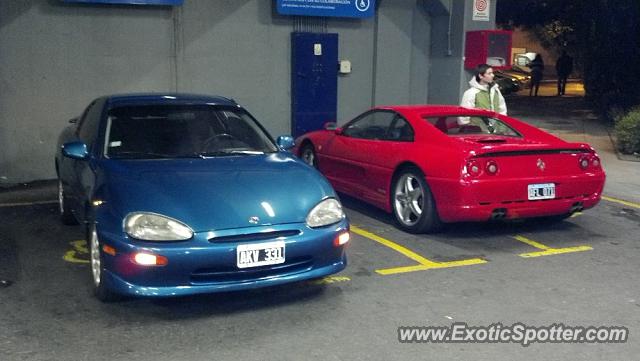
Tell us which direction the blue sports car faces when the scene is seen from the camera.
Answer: facing the viewer and to the right of the viewer

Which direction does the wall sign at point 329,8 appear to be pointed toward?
toward the camera

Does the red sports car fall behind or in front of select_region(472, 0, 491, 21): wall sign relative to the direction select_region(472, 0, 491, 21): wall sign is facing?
in front

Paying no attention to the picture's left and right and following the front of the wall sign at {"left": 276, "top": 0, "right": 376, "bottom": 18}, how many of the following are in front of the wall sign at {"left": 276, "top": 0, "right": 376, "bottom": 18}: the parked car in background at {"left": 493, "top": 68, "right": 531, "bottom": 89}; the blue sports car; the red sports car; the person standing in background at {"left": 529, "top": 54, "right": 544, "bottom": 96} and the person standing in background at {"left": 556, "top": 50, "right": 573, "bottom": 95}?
2

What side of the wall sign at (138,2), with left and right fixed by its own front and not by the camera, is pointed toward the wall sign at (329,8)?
left

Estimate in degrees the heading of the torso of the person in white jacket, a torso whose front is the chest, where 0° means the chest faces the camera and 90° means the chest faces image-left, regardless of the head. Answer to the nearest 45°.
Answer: approximately 315°

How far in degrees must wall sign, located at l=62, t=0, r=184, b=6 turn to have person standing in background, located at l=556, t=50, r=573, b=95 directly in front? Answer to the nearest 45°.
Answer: approximately 135° to its left

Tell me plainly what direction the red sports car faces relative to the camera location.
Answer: facing away from the viewer and to the left of the viewer

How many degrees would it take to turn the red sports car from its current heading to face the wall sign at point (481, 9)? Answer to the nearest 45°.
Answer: approximately 45° to its right

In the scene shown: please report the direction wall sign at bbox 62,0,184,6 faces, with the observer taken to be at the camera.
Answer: facing the viewer

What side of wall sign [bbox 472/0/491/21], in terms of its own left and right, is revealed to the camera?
front

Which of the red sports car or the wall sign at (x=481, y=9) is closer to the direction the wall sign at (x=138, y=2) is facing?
the red sports car

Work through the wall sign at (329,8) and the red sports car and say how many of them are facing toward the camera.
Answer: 1

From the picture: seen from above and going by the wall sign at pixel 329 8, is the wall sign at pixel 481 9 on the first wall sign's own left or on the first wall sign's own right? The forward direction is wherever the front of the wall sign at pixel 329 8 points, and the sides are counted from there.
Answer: on the first wall sign's own left

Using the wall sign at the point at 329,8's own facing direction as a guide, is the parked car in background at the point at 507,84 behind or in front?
behind
